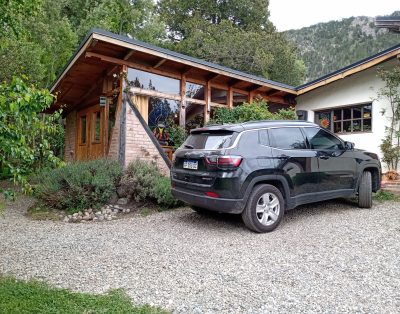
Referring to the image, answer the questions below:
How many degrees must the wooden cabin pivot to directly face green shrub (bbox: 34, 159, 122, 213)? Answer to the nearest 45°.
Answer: approximately 45° to its left

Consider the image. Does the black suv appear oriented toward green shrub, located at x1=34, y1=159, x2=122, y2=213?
no

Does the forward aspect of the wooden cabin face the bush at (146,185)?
no

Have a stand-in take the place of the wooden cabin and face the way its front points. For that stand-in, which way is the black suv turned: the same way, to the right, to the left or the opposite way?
the opposite way

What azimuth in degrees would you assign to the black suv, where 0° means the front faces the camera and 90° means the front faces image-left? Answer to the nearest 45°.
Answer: approximately 225°

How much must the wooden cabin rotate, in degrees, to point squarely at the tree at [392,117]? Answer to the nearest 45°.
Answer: approximately 135° to its left

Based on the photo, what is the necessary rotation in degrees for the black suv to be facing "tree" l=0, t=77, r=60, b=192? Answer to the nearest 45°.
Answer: approximately 180°

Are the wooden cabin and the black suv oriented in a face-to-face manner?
no

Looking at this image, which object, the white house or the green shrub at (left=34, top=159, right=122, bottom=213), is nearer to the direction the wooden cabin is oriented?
the green shrub

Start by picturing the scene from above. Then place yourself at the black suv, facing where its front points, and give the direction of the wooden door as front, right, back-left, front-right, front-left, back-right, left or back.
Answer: left

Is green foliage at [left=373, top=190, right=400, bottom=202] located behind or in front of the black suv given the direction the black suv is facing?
in front

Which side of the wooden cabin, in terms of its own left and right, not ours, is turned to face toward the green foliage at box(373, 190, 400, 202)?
left

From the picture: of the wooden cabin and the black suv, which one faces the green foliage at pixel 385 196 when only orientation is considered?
the black suv

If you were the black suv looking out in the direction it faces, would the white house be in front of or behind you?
in front

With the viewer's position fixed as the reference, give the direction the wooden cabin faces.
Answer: facing the viewer and to the left of the viewer

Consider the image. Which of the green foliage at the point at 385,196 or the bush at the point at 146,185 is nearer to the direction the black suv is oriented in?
the green foliage
